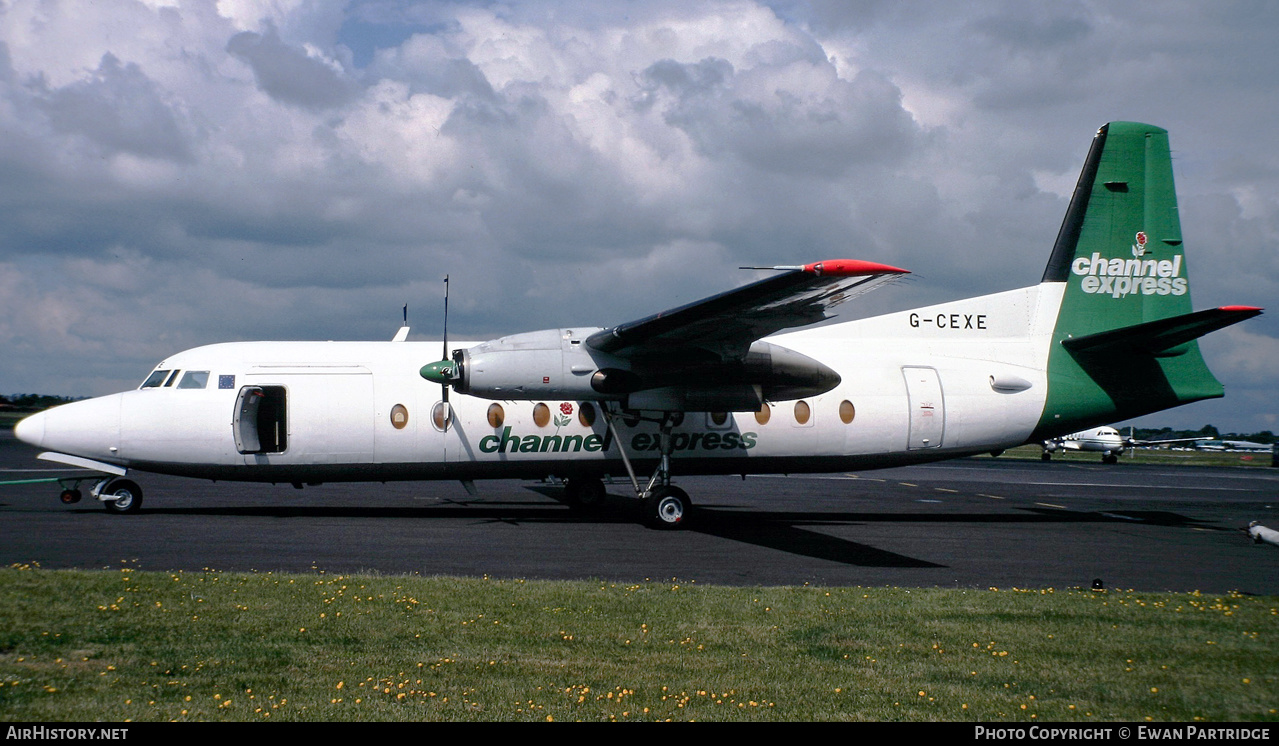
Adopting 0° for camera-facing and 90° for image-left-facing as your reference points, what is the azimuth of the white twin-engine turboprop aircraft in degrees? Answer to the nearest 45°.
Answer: approximately 90°
